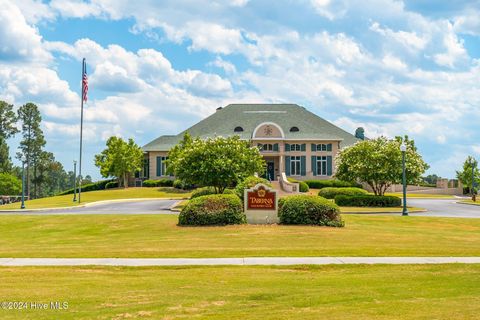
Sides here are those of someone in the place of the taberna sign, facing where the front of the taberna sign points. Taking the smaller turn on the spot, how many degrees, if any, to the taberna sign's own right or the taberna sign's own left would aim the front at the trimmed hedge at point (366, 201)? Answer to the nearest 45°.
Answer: approximately 135° to the taberna sign's own left

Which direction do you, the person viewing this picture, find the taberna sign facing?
facing the viewer

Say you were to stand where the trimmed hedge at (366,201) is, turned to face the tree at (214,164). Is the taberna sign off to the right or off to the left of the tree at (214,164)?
left

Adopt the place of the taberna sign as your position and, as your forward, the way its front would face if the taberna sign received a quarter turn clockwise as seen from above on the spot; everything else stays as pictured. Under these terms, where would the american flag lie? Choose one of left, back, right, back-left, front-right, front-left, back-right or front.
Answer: front-right

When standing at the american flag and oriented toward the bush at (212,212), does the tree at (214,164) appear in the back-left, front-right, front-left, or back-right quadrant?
front-left

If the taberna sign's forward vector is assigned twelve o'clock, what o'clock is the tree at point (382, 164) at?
The tree is roughly at 7 o'clock from the taberna sign.

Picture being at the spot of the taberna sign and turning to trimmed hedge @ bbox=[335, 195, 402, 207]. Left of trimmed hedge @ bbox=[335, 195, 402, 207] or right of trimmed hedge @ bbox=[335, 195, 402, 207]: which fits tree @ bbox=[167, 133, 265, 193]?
left

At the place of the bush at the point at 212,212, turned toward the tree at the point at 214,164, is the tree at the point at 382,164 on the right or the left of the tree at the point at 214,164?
right

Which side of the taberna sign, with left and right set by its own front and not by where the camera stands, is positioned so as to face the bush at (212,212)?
right

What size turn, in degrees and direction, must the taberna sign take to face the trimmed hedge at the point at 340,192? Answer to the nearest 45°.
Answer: approximately 180°

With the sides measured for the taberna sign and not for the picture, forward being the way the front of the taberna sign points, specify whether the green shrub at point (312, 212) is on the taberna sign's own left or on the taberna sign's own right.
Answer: on the taberna sign's own left

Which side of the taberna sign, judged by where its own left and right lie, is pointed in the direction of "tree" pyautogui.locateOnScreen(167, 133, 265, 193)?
back
